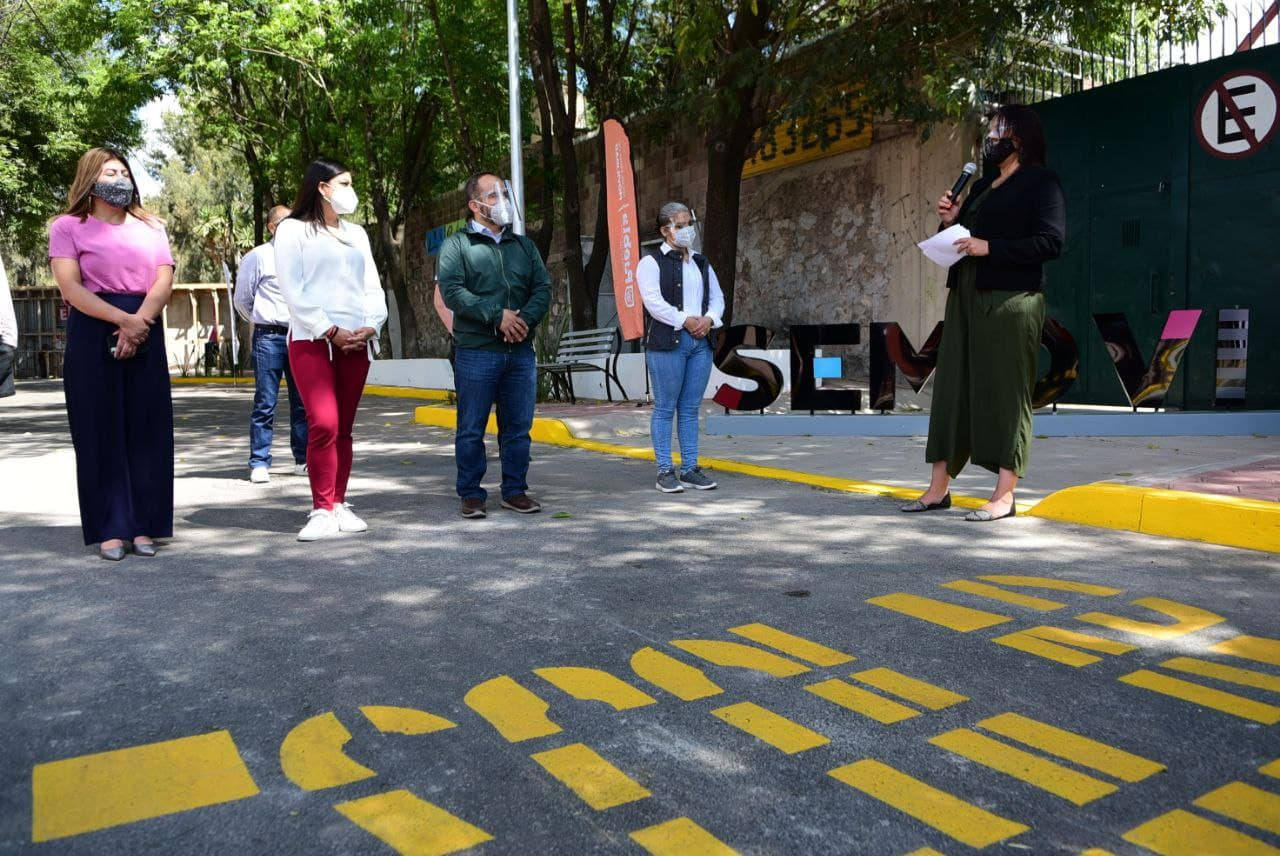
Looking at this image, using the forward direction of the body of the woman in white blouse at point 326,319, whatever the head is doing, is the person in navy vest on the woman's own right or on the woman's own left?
on the woman's own left

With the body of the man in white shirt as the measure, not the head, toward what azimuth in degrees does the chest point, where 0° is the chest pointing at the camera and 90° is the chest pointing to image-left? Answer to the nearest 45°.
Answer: approximately 315°

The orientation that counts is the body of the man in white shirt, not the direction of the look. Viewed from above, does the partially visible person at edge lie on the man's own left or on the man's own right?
on the man's own right

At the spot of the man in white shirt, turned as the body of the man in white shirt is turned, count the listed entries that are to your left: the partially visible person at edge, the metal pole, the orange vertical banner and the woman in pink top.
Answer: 2

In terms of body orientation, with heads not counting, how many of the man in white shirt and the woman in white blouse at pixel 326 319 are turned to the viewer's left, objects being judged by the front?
0

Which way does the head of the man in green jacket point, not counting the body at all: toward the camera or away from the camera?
toward the camera

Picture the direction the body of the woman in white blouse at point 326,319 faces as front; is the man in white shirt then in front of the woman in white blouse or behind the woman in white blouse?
behind

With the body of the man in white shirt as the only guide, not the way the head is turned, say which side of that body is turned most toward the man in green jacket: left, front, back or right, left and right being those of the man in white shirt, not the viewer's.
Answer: front

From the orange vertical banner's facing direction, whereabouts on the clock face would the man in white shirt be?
The man in white shirt is roughly at 1 o'clock from the orange vertical banner.

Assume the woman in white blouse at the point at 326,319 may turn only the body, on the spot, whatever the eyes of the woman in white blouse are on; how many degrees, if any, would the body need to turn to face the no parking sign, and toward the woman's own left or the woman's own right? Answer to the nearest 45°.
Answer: approximately 45° to the woman's own left

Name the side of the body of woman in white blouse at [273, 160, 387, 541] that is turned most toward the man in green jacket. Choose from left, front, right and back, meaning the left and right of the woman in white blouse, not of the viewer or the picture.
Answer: left

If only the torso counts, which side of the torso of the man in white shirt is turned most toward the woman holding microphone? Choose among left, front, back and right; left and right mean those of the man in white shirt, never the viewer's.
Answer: front

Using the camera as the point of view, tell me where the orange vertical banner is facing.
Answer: facing the viewer

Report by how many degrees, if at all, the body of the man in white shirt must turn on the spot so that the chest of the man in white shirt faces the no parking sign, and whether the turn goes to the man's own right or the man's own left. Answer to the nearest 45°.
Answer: approximately 45° to the man's own left

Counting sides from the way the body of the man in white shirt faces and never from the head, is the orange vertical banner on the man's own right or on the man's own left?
on the man's own left

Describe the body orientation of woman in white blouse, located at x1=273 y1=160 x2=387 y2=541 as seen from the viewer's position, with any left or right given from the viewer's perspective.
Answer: facing the viewer and to the right of the viewer
